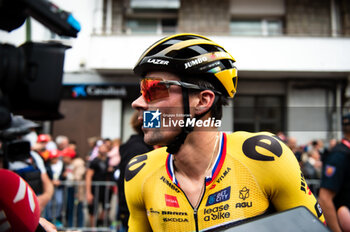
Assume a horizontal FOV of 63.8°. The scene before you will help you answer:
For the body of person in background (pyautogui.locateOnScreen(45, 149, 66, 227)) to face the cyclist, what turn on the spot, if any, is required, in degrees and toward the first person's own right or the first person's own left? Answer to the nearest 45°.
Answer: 0° — they already face them

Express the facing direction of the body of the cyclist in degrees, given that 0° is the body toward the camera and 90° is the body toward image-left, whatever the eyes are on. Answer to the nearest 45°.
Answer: approximately 45°

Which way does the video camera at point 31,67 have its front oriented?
to the viewer's right

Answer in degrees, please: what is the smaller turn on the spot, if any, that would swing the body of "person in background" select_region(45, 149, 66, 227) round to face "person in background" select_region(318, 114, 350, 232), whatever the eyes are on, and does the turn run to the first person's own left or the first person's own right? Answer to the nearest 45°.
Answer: approximately 45° to the first person's own left

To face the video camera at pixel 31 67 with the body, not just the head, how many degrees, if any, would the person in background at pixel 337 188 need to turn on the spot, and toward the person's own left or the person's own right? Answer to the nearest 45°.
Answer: approximately 45° to the person's own right

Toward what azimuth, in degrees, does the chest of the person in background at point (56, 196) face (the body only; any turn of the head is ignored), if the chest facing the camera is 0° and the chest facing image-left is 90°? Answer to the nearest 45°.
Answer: approximately 0°

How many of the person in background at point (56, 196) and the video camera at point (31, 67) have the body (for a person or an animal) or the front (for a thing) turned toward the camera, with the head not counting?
1

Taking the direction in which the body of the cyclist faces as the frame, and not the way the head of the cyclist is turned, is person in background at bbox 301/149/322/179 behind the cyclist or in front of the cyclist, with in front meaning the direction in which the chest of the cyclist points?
behind

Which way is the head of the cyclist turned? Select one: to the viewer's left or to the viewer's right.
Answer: to the viewer's left
